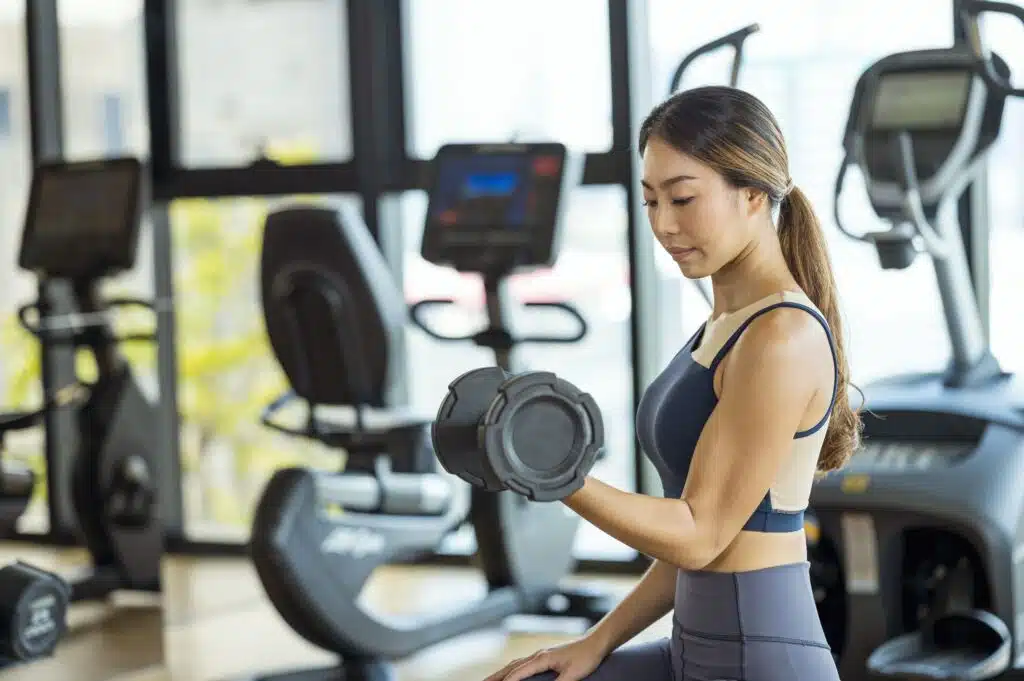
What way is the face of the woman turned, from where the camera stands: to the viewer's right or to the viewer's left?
to the viewer's left

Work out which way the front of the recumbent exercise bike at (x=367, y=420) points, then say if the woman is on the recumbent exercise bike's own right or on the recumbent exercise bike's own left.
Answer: on the recumbent exercise bike's own right

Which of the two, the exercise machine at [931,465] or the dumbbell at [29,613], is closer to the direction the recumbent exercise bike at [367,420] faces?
the exercise machine

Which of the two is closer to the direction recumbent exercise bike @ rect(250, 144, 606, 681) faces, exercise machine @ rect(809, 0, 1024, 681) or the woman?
the exercise machine

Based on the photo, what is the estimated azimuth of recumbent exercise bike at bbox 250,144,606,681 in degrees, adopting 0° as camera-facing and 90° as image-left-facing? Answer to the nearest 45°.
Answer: approximately 225°

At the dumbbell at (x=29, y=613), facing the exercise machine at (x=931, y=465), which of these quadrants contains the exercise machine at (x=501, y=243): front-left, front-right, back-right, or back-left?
front-left

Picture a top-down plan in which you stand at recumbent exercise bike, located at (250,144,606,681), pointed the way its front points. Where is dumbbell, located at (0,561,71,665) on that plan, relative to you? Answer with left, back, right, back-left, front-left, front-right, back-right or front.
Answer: back

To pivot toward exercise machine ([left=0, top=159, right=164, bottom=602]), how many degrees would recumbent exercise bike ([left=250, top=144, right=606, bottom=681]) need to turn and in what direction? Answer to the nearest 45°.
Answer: approximately 135° to its left
